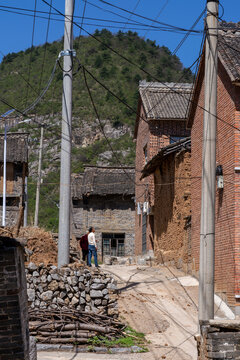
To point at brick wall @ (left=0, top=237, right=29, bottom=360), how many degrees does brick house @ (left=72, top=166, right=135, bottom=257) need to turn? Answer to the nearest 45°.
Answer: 0° — it already faces it

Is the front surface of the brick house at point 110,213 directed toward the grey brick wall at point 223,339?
yes

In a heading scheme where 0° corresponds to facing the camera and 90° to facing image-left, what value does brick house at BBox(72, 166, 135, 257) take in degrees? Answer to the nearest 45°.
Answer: approximately 0°

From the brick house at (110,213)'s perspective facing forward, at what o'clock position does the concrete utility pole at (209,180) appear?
The concrete utility pole is roughly at 12 o'clock from the brick house.

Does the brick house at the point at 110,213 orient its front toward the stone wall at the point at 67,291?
yes

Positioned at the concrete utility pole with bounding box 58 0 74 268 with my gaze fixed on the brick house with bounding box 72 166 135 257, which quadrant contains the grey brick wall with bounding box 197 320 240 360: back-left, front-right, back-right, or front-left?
back-right
